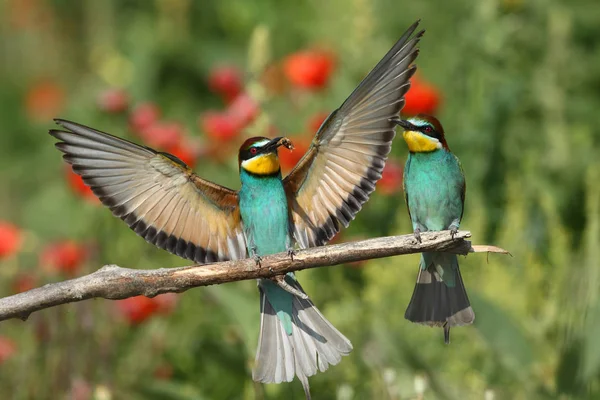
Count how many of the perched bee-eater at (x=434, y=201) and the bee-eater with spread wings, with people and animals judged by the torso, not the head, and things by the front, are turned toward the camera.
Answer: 2

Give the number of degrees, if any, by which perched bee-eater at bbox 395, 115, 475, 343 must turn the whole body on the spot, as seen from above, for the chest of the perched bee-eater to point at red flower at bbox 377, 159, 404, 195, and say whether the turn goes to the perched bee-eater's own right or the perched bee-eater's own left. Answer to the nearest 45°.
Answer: approximately 180°

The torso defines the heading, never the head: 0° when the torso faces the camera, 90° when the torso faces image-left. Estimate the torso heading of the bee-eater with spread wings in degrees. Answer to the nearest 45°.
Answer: approximately 0°

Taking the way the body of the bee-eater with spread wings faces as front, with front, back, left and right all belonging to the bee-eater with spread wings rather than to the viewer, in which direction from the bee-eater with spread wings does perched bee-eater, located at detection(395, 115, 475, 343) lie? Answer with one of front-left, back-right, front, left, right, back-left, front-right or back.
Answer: left

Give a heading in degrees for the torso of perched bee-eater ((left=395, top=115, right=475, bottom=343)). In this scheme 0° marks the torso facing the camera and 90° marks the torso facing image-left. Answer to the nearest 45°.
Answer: approximately 0°
